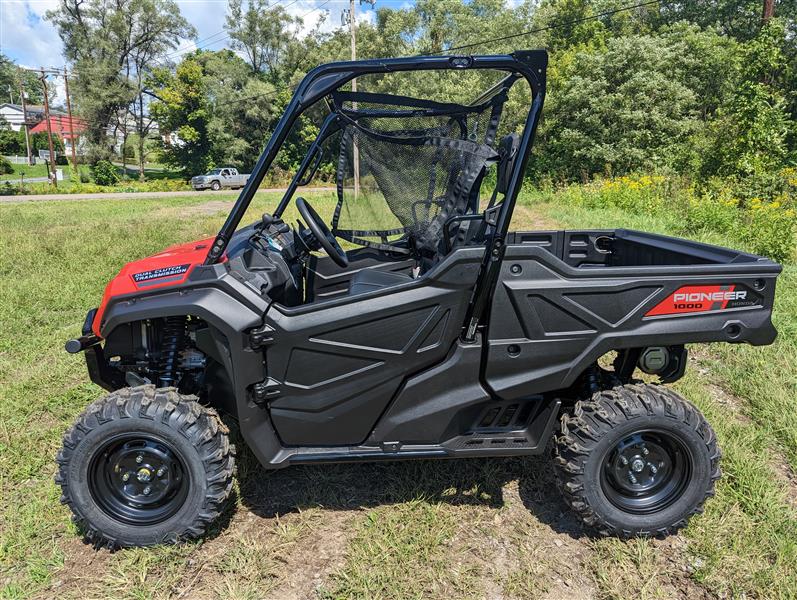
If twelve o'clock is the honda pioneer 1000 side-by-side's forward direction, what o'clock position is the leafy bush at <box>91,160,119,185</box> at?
The leafy bush is roughly at 2 o'clock from the honda pioneer 1000 side-by-side.

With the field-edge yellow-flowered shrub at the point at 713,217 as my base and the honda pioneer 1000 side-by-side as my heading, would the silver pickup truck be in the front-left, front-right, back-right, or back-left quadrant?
back-right

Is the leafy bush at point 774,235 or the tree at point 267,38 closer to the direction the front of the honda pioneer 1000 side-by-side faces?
the tree

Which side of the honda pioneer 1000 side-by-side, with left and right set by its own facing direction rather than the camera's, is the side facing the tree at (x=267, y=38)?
right

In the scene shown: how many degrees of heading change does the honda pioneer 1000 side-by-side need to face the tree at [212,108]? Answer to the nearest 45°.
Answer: approximately 90° to its right

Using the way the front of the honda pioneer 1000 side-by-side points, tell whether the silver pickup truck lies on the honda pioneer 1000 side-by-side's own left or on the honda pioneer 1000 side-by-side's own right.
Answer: on the honda pioneer 1000 side-by-side's own right

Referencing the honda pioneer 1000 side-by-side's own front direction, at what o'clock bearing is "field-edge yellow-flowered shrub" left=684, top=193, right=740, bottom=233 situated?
The field-edge yellow-flowered shrub is roughly at 4 o'clock from the honda pioneer 1000 side-by-side.

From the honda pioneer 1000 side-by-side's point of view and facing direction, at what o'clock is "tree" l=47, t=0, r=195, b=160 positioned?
The tree is roughly at 2 o'clock from the honda pioneer 1000 side-by-side.

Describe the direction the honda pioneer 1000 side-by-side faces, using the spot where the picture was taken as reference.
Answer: facing to the left of the viewer

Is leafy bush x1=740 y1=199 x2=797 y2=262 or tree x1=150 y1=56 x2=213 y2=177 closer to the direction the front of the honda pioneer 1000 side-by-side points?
the tree

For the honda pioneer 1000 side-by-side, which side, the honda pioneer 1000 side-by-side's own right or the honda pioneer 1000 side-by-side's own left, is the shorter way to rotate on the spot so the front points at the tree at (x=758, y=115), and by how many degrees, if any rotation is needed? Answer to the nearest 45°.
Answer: approximately 135° to the honda pioneer 1000 side-by-side's own right

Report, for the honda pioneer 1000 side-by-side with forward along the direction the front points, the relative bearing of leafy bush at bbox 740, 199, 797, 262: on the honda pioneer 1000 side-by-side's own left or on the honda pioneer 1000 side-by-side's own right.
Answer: on the honda pioneer 1000 side-by-side's own right
